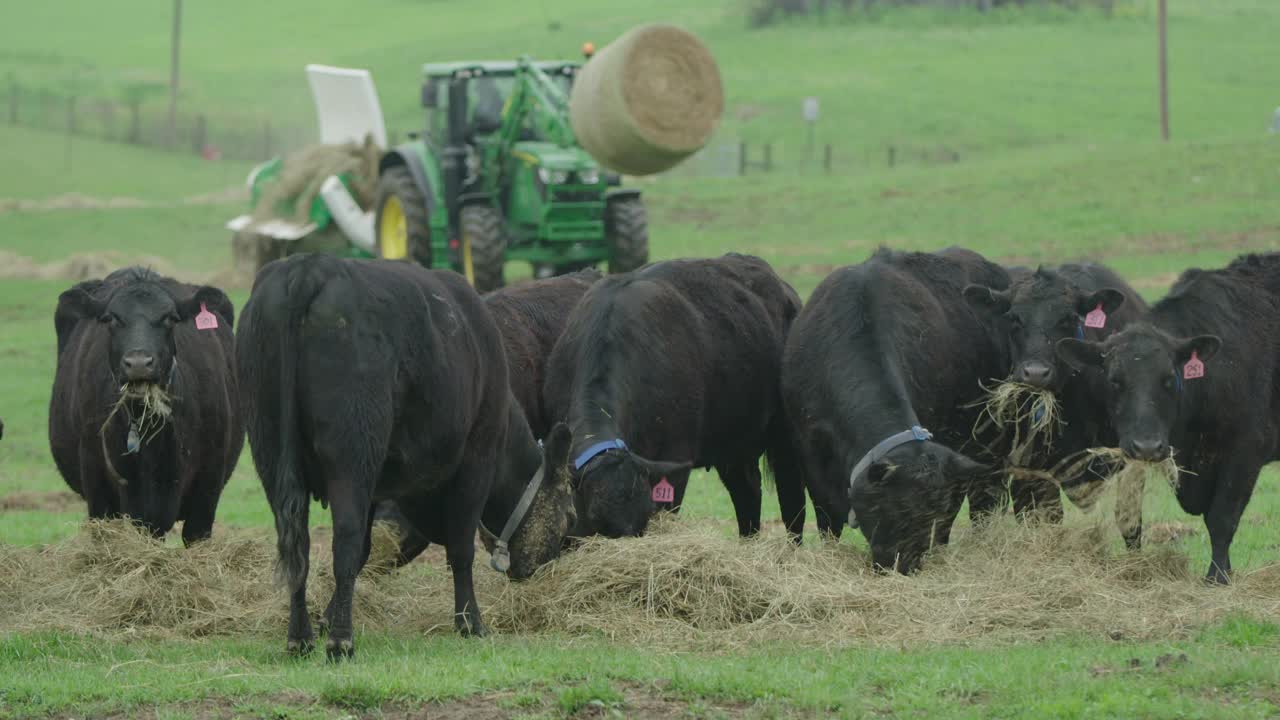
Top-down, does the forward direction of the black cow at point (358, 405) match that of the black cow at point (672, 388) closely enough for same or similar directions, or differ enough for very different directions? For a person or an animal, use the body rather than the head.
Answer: very different directions

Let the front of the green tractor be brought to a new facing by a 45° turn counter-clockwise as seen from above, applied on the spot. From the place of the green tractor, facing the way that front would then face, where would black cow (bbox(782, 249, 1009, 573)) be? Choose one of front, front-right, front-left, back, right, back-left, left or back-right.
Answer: right

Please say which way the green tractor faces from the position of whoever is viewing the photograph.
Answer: facing the viewer and to the right of the viewer

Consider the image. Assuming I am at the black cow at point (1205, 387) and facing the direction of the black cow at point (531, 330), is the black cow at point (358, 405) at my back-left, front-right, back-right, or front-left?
front-left

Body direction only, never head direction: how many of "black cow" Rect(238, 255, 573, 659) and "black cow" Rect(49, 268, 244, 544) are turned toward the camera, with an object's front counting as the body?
1

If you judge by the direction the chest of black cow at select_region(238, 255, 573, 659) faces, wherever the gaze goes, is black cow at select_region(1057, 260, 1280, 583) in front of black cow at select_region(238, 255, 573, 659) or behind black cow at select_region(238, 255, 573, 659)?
in front

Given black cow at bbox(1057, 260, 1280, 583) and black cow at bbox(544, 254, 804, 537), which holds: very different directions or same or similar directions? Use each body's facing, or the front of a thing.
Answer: same or similar directions

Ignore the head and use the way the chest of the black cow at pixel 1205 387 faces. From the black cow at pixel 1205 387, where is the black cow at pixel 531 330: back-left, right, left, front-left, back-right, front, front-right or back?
front-right

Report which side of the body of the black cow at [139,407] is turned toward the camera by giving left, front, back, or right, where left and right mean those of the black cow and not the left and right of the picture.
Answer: front

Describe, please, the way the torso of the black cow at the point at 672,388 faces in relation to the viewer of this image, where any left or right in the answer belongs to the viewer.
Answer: facing the viewer and to the left of the viewer

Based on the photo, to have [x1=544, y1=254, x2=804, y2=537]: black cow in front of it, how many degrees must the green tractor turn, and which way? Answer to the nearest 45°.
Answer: approximately 45° to its right

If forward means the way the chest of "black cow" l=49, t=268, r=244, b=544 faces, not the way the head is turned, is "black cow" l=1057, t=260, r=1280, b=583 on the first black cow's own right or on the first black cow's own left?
on the first black cow's own left

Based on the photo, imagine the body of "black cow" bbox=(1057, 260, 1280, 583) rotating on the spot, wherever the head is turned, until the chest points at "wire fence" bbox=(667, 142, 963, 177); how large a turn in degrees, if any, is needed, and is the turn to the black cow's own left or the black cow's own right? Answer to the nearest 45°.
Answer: approximately 135° to the black cow's own right

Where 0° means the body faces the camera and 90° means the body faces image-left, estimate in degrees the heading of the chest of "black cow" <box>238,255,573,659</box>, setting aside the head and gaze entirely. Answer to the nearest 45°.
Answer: approximately 225°

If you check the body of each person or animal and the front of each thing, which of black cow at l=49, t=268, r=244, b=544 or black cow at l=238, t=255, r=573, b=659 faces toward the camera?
black cow at l=49, t=268, r=244, b=544

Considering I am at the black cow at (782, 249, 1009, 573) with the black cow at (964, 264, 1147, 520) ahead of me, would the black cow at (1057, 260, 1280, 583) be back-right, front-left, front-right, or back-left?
front-right
